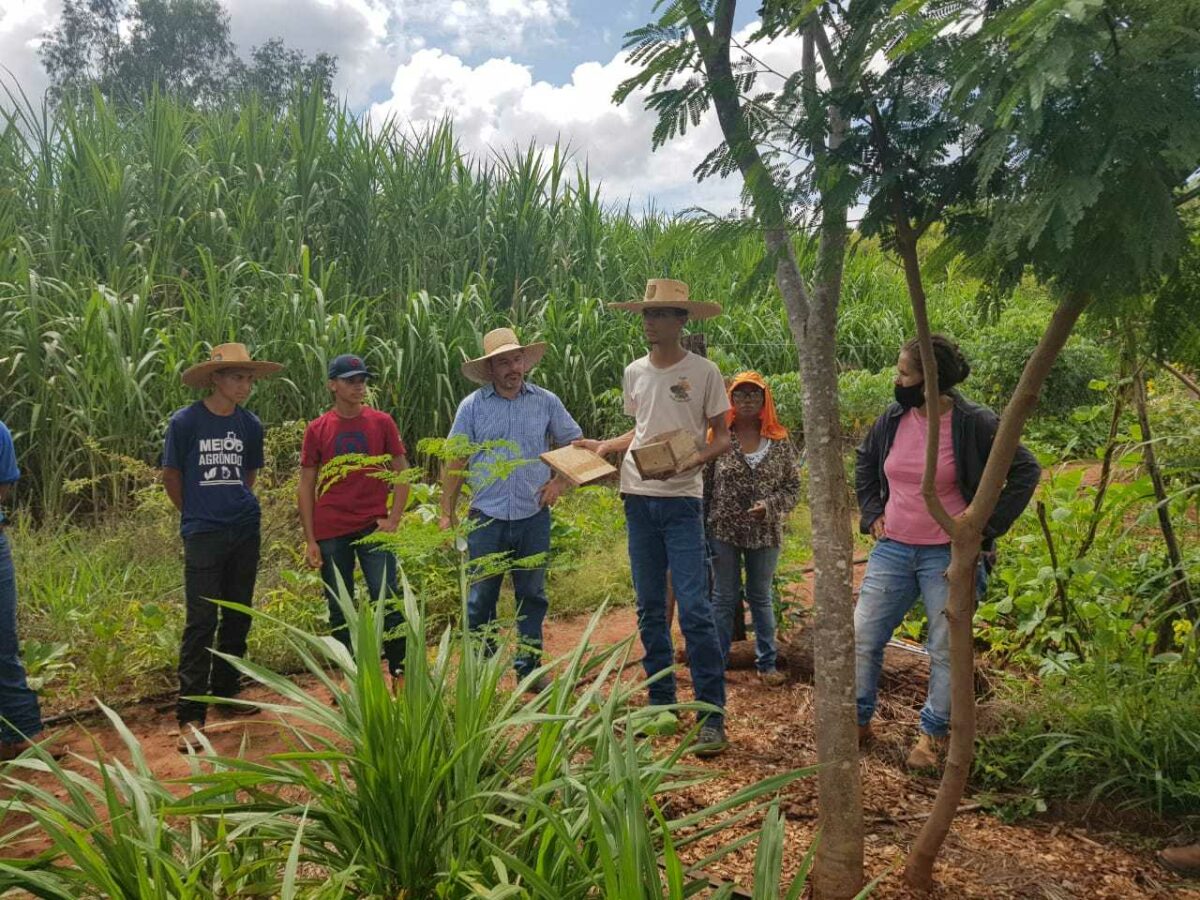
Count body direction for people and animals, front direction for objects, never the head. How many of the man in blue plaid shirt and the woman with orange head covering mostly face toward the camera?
2

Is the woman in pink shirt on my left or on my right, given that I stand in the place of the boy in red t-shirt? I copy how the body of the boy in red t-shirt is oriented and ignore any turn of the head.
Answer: on my left

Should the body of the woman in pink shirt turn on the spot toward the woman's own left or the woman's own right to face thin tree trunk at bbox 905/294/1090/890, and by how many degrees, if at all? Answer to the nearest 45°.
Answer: approximately 45° to the woman's own left

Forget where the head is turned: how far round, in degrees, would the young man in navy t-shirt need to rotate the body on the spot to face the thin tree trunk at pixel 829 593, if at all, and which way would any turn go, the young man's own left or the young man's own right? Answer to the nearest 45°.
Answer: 0° — they already face it

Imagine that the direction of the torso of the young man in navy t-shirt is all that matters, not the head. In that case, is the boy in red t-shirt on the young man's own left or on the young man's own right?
on the young man's own left

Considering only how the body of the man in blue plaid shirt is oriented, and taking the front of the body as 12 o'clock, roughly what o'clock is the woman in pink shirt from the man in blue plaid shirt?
The woman in pink shirt is roughly at 10 o'clock from the man in blue plaid shirt.

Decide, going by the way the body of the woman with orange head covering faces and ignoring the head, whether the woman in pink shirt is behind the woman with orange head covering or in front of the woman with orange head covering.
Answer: in front

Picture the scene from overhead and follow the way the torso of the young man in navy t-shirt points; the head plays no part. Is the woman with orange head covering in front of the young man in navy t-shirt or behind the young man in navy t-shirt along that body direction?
in front

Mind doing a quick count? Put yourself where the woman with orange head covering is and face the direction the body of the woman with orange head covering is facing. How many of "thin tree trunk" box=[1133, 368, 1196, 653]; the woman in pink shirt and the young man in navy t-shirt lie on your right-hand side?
1

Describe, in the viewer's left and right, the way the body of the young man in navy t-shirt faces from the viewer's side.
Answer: facing the viewer and to the right of the viewer

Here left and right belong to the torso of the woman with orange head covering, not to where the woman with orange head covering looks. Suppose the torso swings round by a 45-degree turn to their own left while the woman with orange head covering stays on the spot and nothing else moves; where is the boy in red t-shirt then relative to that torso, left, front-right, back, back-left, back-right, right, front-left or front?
back-right

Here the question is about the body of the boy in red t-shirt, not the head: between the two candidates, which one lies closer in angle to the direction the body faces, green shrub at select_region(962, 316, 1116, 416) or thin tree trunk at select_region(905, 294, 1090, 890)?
the thin tree trunk

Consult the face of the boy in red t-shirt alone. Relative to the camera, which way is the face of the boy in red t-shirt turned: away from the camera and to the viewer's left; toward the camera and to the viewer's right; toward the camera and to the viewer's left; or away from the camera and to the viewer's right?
toward the camera and to the viewer's right

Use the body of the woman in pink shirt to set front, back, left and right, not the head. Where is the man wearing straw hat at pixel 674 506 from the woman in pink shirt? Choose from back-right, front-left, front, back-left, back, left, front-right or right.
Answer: front-right

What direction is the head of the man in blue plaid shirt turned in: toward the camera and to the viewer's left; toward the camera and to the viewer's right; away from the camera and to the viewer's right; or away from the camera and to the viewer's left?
toward the camera and to the viewer's right
